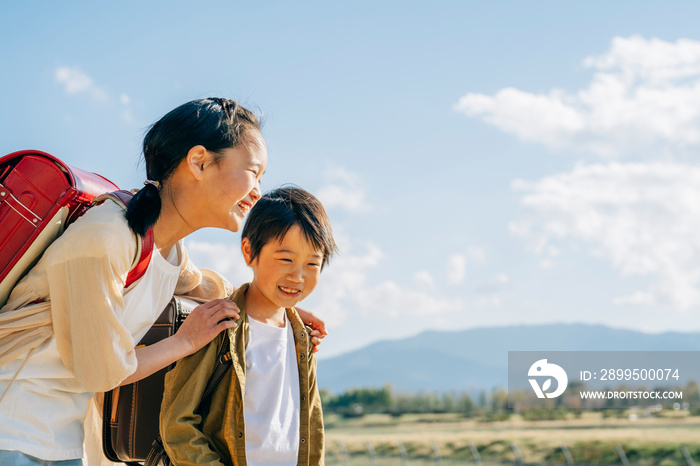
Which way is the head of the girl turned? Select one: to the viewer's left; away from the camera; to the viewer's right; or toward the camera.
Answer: to the viewer's right

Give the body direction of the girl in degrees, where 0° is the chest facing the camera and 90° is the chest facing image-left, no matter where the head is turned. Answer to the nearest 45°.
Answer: approximately 270°

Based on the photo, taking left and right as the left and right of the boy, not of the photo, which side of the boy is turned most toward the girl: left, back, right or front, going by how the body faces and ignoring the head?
right

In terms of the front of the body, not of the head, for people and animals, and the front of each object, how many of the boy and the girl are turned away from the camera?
0

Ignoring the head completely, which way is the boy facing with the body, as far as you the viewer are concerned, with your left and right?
facing the viewer and to the right of the viewer
